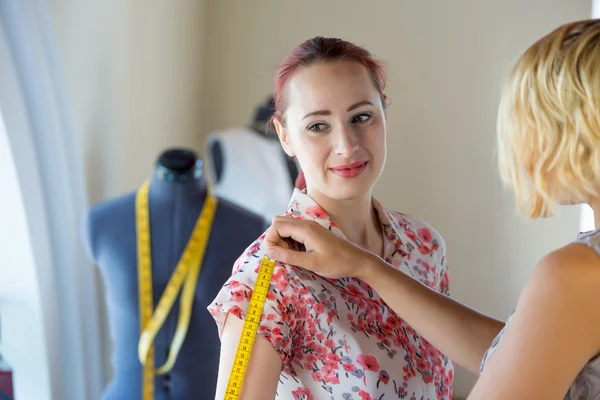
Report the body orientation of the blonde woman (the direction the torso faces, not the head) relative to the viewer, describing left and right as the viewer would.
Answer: facing away from the viewer and to the left of the viewer

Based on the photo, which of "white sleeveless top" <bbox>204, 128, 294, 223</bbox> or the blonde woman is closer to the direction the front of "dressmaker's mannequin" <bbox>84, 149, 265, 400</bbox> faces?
the blonde woman

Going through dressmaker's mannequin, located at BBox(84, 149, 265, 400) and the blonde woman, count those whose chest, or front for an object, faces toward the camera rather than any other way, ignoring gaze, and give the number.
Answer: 1

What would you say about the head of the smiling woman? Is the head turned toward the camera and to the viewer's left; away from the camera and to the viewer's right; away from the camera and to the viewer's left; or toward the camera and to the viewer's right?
toward the camera and to the viewer's right

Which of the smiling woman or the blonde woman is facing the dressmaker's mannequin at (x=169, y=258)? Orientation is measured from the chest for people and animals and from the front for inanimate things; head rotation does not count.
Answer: the blonde woman

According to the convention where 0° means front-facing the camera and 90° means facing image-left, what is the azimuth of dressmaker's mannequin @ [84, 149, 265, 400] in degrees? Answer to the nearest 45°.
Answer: approximately 0°

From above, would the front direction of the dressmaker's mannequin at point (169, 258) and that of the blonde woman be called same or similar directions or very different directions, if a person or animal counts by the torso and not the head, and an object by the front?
very different directions

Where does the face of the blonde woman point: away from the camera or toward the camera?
away from the camera

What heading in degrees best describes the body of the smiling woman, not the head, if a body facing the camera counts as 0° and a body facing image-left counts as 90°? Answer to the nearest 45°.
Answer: approximately 315°
